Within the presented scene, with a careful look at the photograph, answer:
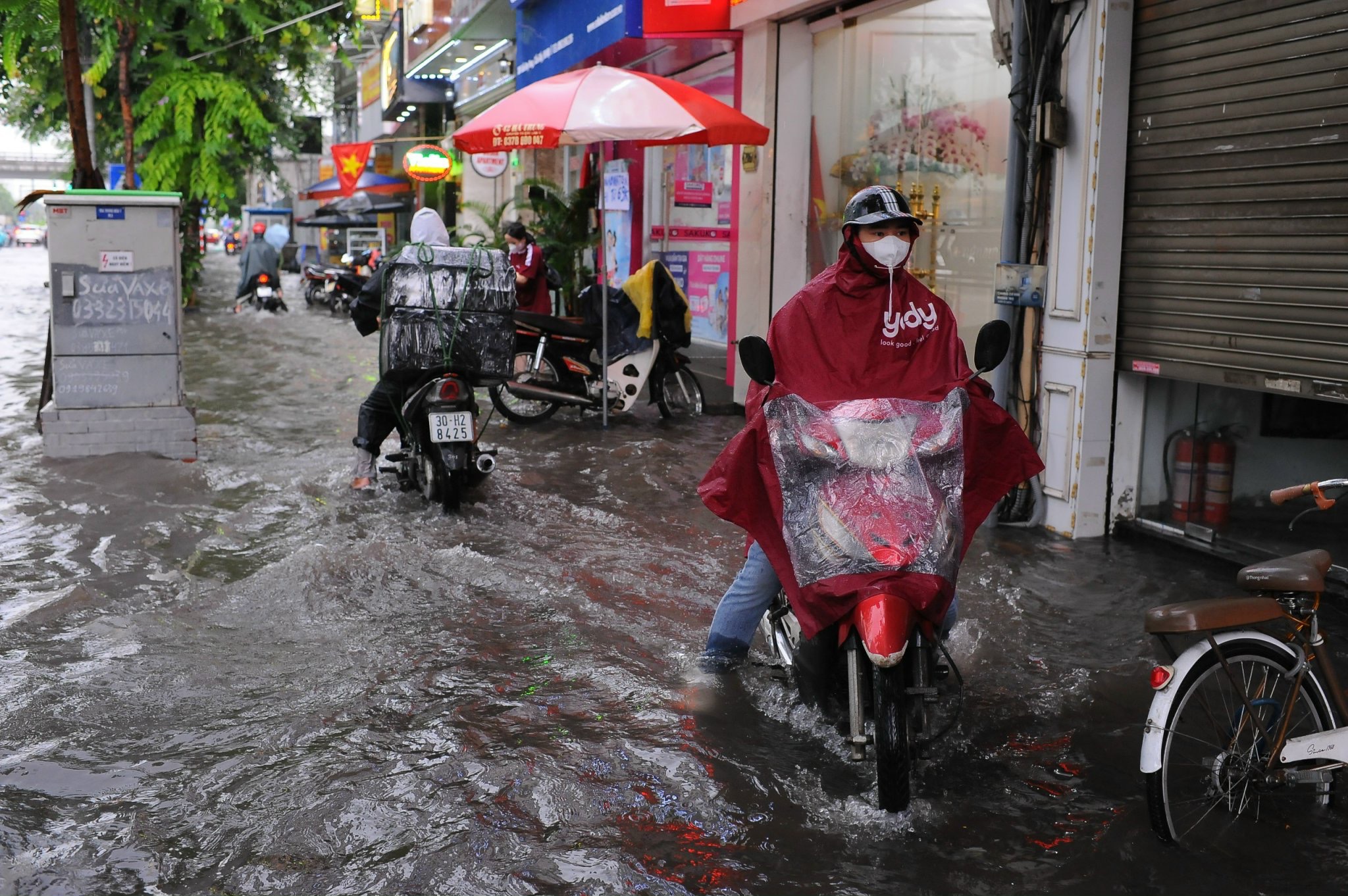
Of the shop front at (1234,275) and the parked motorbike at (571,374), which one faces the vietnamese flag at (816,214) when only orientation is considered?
the parked motorbike

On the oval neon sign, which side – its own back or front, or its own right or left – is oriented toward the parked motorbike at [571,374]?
front

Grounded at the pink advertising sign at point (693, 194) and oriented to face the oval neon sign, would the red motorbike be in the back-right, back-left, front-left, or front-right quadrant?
back-left

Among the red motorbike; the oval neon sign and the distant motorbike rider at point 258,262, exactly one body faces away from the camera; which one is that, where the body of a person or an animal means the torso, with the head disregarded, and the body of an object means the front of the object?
the distant motorbike rider

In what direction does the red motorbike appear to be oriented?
toward the camera

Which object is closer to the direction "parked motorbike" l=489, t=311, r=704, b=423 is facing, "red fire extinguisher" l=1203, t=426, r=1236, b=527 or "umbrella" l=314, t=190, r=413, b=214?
the red fire extinguisher

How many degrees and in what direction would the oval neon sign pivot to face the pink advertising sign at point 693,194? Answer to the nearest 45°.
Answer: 0° — it already faces it

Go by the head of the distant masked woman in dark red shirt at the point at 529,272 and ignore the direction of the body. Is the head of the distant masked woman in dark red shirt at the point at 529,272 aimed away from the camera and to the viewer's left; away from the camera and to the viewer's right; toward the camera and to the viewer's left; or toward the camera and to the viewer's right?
toward the camera and to the viewer's left

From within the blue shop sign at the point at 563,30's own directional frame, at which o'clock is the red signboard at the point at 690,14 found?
The red signboard is roughly at 10 o'clock from the blue shop sign.

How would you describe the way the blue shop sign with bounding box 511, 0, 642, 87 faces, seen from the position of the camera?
facing the viewer and to the left of the viewer

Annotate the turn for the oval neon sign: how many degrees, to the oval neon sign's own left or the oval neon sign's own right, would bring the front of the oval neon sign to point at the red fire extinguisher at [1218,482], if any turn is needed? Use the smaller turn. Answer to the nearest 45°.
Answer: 0° — it already faces it

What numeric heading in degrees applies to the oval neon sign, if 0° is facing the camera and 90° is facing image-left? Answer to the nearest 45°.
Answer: approximately 0°

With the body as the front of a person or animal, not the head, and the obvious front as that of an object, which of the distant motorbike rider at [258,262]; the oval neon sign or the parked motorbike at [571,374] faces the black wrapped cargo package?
the oval neon sign
